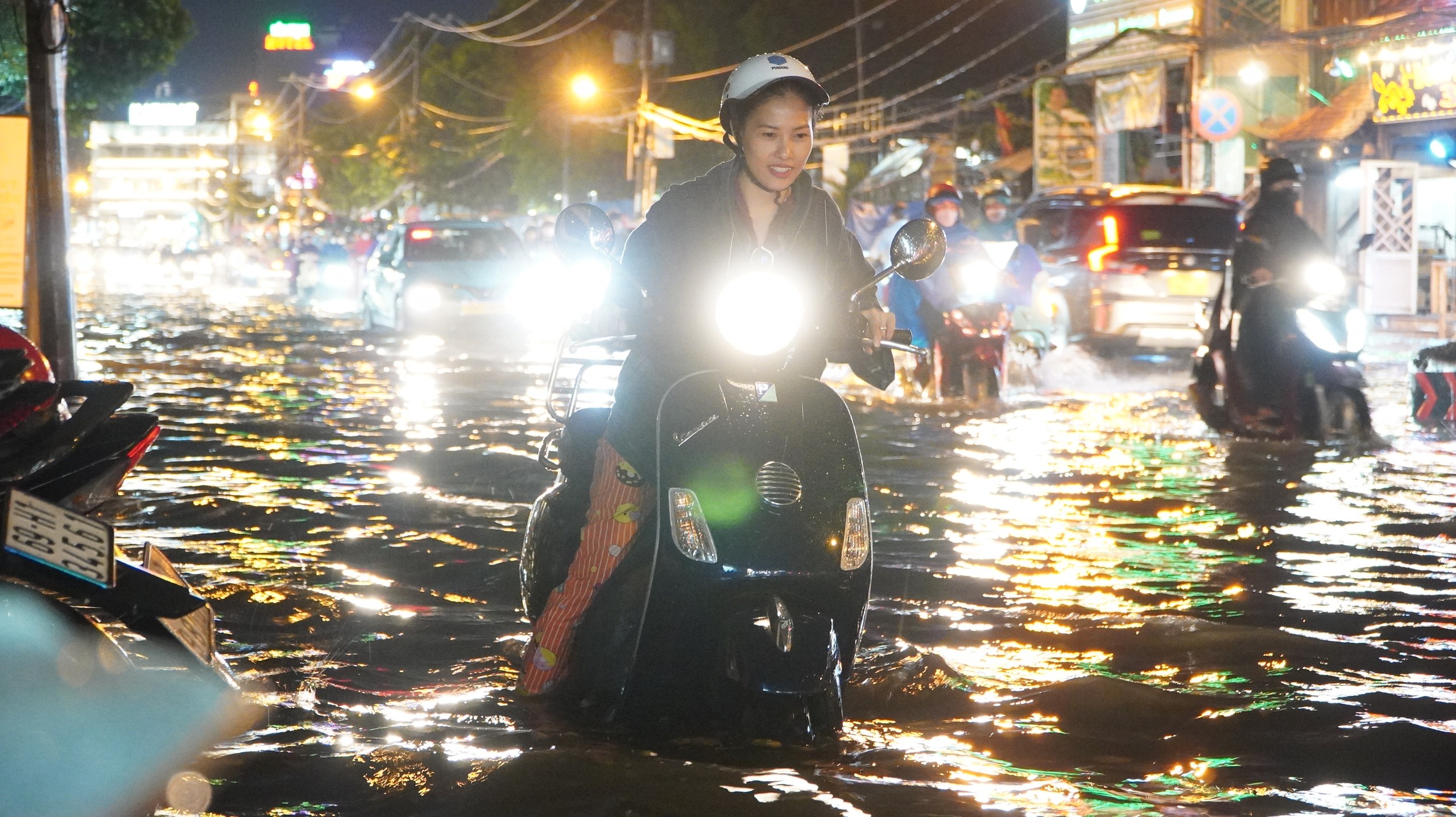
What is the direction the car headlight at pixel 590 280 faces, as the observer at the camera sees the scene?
facing the viewer

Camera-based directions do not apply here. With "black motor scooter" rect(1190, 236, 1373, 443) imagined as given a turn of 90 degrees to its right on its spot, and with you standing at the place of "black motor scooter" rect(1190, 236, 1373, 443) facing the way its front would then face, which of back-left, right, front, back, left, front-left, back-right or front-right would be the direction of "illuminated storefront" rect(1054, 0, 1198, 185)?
back-right

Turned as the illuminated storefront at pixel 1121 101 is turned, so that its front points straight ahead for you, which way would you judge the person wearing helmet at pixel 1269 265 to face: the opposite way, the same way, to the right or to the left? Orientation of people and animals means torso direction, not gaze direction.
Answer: to the left

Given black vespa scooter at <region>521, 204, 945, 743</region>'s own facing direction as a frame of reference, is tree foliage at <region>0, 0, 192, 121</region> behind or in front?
behind

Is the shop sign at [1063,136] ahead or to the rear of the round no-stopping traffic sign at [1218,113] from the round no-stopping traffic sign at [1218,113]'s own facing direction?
to the rear

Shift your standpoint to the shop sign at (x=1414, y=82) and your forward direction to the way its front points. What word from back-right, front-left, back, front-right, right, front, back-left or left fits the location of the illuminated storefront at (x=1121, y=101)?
right

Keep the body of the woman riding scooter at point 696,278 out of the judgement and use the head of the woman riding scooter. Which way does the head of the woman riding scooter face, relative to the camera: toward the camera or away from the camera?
toward the camera

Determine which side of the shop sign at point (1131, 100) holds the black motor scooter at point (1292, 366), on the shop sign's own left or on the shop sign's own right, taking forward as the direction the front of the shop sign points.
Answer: on the shop sign's own left

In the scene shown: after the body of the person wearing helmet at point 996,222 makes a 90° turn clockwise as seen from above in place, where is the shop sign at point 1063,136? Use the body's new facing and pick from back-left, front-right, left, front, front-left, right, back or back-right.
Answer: right

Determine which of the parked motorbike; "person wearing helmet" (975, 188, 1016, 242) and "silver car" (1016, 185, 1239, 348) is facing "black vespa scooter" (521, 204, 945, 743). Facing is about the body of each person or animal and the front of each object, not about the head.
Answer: the person wearing helmet

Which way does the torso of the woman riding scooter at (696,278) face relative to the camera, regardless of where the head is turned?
toward the camera

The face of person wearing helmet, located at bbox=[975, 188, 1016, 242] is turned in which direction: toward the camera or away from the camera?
toward the camera

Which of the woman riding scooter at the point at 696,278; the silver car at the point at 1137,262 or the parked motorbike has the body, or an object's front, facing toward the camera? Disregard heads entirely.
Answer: the woman riding scooter

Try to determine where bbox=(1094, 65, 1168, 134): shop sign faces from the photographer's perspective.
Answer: facing the viewer and to the left of the viewer
